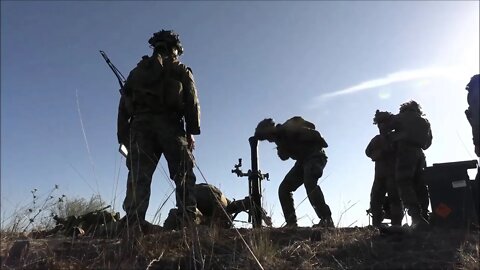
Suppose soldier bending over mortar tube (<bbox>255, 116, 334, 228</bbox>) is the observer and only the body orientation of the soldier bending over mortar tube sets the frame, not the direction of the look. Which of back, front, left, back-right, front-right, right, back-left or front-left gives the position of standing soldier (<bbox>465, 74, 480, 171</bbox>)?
back-left

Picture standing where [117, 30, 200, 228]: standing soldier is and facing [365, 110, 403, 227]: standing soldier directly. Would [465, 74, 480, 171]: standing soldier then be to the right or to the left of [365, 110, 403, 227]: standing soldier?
right

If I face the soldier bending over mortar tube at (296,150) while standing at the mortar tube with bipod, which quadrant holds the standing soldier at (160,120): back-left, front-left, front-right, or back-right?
back-right

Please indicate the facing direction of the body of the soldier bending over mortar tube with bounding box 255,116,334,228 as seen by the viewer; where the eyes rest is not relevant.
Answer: to the viewer's left

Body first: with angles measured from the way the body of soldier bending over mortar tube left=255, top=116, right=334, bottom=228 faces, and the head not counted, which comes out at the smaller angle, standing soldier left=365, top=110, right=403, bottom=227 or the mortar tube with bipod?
the mortar tube with bipod

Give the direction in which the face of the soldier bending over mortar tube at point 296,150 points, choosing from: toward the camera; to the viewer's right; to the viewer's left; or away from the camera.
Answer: to the viewer's left

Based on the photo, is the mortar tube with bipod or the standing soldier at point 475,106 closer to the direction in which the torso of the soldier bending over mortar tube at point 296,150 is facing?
the mortar tube with bipod

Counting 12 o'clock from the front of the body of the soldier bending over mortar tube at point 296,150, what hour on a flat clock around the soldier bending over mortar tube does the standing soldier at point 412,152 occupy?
The standing soldier is roughly at 7 o'clock from the soldier bending over mortar tube.

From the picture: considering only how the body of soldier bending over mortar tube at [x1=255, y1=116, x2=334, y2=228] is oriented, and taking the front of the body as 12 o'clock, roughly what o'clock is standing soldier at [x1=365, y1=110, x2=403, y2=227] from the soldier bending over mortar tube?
The standing soldier is roughly at 5 o'clock from the soldier bending over mortar tube.

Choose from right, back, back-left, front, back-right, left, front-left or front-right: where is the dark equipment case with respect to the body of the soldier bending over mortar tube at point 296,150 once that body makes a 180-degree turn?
front-right
